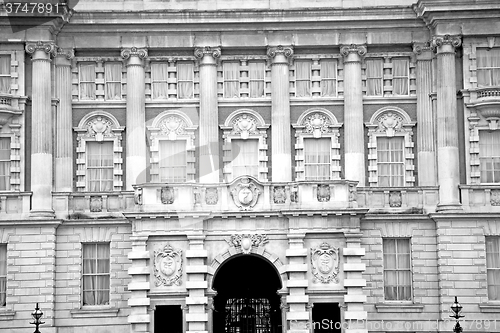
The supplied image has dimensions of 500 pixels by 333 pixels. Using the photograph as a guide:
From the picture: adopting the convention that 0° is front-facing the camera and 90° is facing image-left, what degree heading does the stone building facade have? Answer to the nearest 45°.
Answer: approximately 0°
